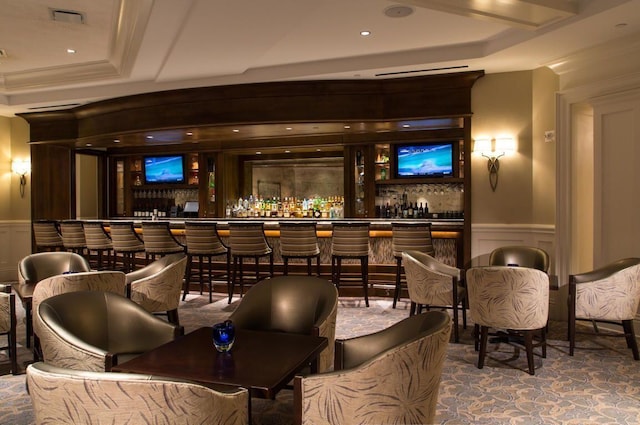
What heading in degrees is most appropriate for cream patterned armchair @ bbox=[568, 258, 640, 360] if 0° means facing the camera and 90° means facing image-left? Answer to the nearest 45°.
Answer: approximately 90°

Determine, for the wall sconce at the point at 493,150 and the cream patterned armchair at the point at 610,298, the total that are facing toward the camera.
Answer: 1

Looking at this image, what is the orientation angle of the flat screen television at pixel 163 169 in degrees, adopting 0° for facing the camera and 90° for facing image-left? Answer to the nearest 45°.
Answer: approximately 0°

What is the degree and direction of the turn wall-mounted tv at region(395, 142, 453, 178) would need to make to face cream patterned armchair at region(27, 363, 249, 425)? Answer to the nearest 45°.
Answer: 0° — it already faces it

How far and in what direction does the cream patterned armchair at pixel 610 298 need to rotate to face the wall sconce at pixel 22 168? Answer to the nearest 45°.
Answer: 0° — it already faces it

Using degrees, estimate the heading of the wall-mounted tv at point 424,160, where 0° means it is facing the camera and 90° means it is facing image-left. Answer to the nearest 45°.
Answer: approximately 0°

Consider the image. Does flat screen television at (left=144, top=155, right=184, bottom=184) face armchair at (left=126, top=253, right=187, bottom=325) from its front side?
yes

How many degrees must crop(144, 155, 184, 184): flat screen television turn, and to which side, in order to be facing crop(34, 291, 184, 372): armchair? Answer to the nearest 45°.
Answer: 0° — it already faces it

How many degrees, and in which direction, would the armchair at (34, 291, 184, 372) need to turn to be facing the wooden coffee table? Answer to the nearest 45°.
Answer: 0° — it already faces it

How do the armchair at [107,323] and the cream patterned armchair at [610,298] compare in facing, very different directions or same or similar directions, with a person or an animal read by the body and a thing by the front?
very different directions
